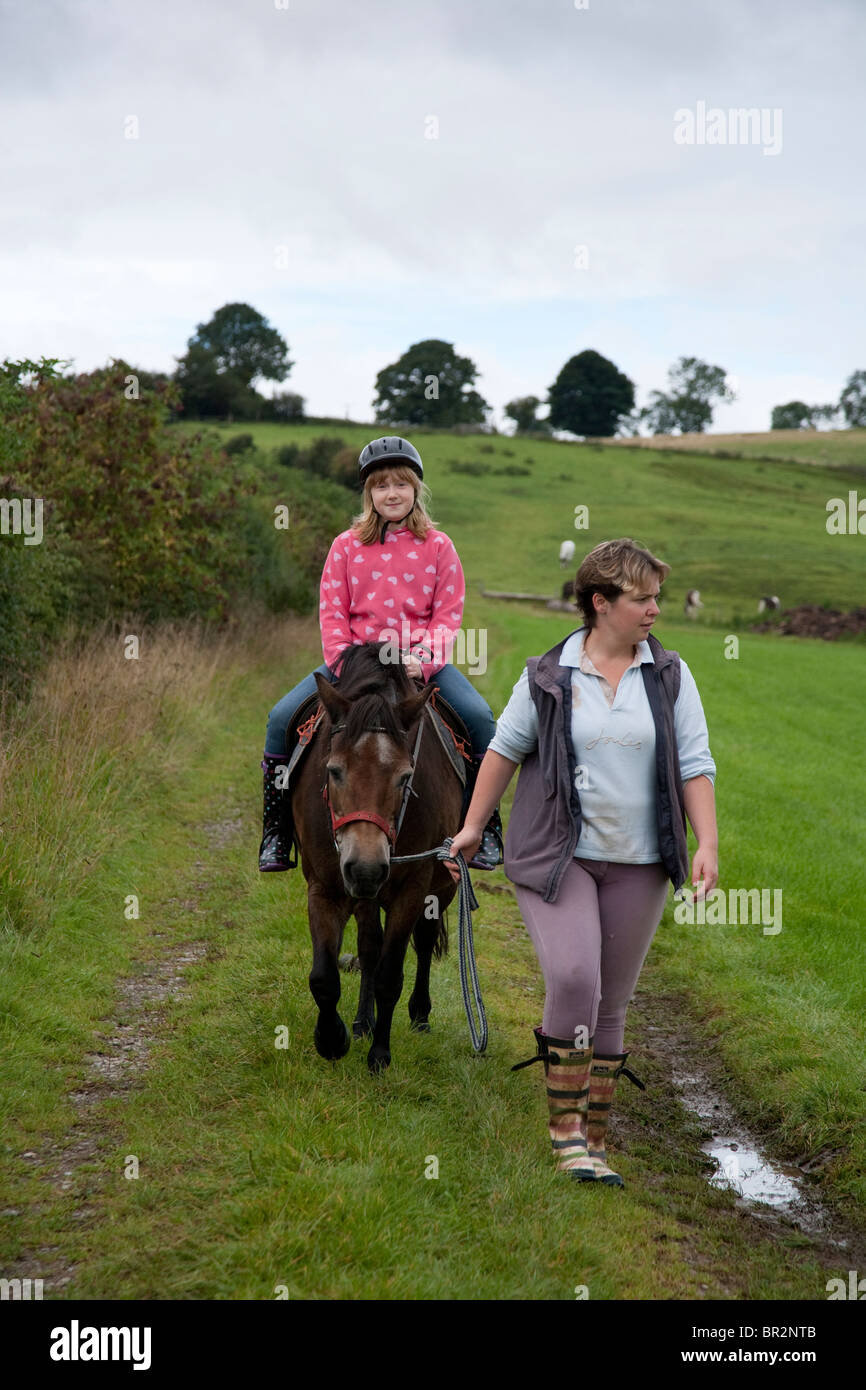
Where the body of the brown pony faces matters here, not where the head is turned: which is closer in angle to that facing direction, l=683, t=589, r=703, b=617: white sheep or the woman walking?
the woman walking

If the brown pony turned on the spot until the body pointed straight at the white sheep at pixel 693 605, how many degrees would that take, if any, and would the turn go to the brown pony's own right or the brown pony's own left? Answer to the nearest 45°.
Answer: approximately 180°

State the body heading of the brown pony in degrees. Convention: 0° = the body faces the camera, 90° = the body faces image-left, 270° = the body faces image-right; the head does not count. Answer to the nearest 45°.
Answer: approximately 0°

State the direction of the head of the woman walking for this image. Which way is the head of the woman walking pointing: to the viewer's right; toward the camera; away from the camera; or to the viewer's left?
to the viewer's right

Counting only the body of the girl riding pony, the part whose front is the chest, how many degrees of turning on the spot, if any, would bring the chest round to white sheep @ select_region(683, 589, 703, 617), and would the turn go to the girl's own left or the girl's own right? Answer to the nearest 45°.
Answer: approximately 180°

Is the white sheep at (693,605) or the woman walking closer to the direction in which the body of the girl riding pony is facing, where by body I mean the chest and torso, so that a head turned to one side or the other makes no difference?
the woman walking

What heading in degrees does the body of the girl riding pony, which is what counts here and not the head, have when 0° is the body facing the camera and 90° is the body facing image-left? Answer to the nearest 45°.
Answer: approximately 0°
